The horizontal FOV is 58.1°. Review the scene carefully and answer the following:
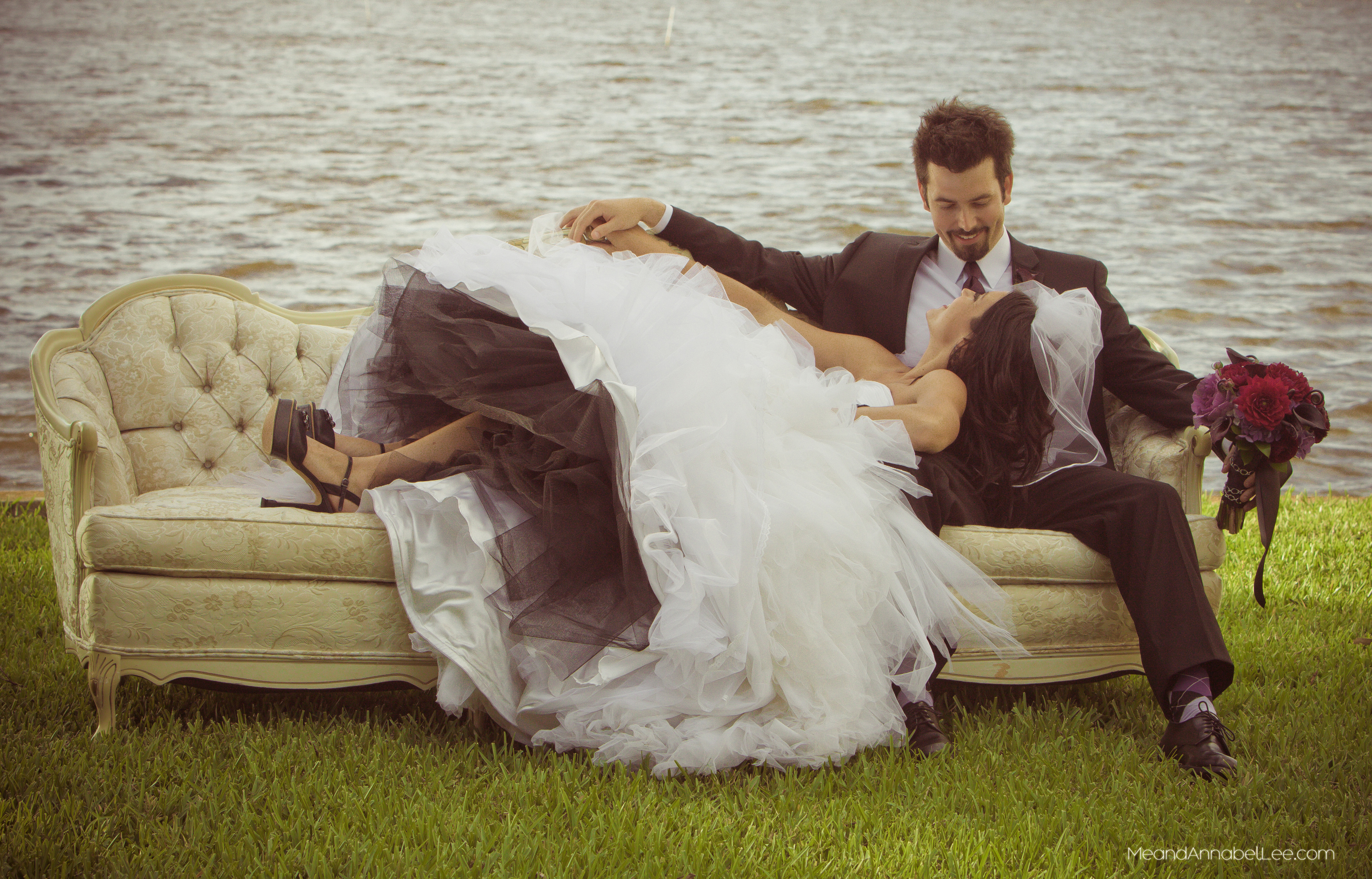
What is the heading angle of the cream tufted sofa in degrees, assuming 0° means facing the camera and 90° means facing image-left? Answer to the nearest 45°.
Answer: approximately 0°

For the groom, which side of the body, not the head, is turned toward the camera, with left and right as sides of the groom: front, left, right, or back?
front
